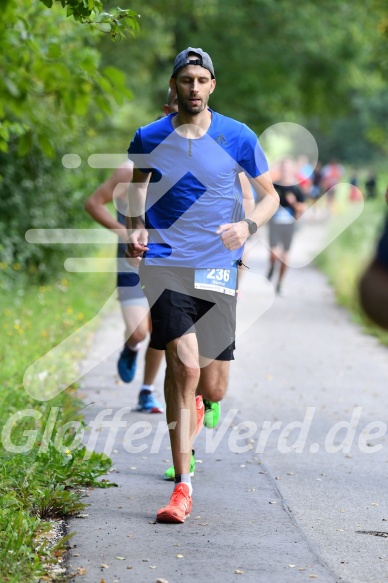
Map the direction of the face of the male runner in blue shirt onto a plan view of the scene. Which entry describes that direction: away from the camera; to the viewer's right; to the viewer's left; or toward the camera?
toward the camera

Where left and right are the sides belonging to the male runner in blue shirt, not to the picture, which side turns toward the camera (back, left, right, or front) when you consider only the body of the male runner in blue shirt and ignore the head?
front
